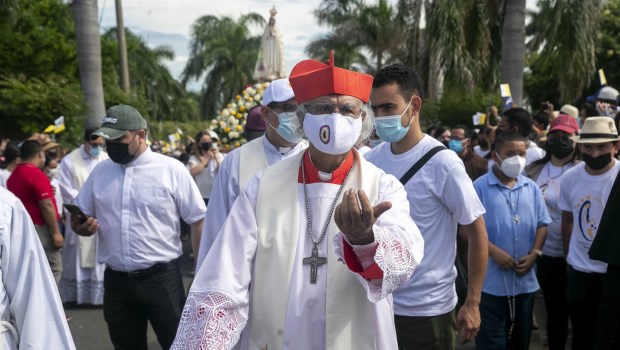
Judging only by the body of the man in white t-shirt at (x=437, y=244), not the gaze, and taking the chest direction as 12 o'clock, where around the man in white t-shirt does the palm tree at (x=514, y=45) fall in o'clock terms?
The palm tree is roughly at 5 o'clock from the man in white t-shirt.

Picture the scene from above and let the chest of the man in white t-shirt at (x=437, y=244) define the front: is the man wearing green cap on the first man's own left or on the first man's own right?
on the first man's own right

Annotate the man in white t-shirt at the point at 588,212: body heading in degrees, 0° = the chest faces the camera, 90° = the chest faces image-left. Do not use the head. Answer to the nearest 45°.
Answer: approximately 0°

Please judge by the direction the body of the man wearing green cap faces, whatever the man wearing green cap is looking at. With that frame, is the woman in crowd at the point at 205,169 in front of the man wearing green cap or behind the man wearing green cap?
behind

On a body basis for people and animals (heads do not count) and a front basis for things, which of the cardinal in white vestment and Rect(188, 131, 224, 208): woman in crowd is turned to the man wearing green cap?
the woman in crowd

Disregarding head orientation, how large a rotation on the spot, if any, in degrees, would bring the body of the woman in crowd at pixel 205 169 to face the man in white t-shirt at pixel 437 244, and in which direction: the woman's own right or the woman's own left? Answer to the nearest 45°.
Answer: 0° — they already face them

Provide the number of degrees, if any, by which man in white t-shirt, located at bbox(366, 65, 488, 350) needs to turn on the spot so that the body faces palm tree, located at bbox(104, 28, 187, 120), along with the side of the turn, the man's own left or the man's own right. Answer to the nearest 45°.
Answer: approximately 90° to the man's own right

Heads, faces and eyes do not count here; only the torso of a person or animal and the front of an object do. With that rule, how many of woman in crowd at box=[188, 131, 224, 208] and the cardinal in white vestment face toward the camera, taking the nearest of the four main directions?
2

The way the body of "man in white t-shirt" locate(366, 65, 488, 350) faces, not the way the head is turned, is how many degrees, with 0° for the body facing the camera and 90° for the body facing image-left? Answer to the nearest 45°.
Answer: approximately 45°

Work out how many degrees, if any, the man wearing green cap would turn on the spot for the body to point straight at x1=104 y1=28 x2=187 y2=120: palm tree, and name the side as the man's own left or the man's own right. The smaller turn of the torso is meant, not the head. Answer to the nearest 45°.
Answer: approximately 135° to the man's own right
